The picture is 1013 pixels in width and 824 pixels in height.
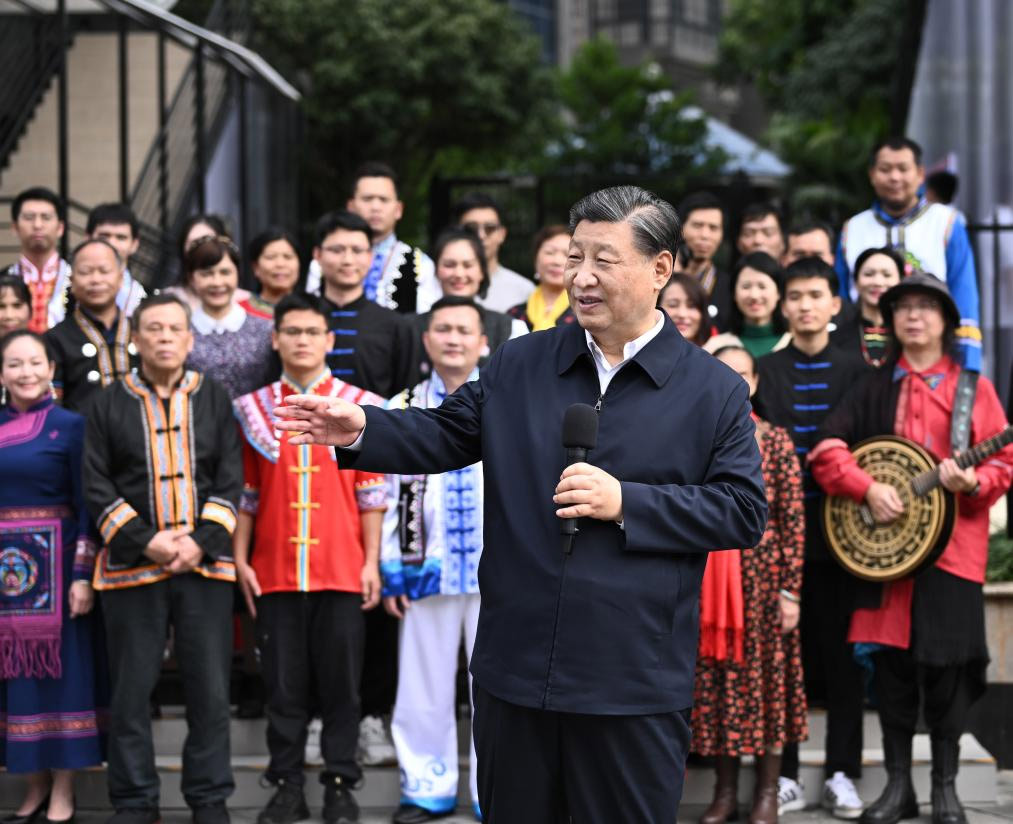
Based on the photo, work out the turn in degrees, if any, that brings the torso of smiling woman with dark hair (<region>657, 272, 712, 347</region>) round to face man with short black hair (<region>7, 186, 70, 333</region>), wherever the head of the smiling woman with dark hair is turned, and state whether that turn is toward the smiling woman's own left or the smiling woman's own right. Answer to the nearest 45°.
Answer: approximately 90° to the smiling woman's own right

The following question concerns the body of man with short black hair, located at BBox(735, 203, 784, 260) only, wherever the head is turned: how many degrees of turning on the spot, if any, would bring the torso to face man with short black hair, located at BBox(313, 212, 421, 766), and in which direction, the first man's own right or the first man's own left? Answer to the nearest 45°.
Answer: approximately 45° to the first man's own right

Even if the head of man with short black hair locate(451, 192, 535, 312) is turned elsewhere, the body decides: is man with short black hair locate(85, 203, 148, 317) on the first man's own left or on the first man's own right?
on the first man's own right

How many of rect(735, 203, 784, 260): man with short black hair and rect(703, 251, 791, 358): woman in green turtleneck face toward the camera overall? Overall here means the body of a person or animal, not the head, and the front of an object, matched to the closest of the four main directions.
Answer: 2

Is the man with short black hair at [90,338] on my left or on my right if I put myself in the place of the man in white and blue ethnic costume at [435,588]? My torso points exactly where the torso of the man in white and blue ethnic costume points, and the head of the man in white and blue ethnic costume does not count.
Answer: on my right

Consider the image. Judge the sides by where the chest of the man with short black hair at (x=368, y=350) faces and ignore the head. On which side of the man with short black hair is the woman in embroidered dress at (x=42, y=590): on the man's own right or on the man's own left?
on the man's own right

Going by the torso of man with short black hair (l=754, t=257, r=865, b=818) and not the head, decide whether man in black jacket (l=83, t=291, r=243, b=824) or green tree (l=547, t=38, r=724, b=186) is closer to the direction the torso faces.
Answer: the man in black jacket

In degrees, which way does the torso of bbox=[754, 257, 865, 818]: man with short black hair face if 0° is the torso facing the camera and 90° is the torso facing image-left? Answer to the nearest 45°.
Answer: approximately 0°

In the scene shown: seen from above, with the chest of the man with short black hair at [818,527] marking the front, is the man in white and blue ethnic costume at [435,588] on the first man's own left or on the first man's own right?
on the first man's own right

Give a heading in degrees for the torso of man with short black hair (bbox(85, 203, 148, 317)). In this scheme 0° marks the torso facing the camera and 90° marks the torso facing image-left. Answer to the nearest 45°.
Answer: approximately 0°
